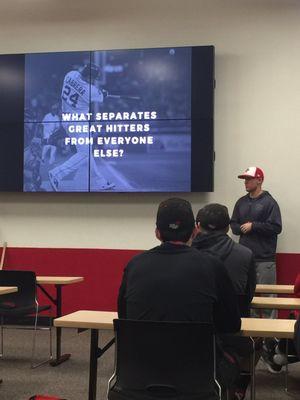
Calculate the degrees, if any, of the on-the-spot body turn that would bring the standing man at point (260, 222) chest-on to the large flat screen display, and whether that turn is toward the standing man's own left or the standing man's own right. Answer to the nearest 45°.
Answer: approximately 45° to the standing man's own right

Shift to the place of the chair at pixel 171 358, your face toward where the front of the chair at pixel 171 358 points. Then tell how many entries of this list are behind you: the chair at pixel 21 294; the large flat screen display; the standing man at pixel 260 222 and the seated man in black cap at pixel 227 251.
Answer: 0

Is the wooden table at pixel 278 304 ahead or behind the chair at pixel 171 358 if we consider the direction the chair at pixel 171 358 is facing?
ahead

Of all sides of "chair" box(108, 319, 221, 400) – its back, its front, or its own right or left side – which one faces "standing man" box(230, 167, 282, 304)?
front

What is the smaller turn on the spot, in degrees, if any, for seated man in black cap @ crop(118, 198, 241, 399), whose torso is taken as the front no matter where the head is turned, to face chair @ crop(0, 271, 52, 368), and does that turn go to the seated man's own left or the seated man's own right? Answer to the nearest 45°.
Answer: approximately 45° to the seated man's own left

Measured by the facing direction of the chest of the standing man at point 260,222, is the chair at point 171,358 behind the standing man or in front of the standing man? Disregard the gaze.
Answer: in front

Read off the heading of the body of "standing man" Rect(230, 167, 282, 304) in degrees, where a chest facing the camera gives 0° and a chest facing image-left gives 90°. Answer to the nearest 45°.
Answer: approximately 45°

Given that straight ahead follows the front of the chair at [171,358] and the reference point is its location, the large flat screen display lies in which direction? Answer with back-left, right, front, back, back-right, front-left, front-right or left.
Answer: front

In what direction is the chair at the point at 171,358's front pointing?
away from the camera

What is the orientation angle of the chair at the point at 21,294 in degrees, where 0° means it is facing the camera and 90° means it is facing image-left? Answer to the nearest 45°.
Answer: approximately 225°

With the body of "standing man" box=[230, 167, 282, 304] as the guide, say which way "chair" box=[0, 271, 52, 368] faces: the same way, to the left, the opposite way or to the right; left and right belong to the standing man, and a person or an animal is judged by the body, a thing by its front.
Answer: the opposite way

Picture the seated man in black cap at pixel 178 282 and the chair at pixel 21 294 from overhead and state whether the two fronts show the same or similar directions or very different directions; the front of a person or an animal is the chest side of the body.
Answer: same or similar directions

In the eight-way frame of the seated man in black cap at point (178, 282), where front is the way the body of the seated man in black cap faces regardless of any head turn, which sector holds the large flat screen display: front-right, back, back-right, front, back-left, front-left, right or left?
front

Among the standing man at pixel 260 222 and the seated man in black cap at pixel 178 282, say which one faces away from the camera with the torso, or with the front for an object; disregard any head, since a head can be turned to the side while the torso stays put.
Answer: the seated man in black cap

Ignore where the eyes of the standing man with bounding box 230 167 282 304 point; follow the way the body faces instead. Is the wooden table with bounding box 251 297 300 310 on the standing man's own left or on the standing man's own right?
on the standing man's own left

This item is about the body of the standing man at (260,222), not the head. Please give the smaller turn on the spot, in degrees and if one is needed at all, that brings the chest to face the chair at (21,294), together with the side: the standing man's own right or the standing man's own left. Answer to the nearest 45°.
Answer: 0° — they already face it

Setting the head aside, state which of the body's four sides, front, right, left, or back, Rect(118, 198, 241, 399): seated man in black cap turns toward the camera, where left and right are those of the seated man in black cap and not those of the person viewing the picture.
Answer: back

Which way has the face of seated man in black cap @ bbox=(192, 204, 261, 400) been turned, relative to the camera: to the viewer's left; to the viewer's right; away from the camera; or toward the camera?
away from the camera

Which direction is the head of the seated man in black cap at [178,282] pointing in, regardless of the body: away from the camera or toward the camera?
away from the camera

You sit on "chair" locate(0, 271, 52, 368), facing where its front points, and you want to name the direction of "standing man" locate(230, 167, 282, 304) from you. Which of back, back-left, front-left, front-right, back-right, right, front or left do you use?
front-right

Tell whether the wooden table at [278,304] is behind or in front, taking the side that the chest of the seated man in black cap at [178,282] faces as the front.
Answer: in front
